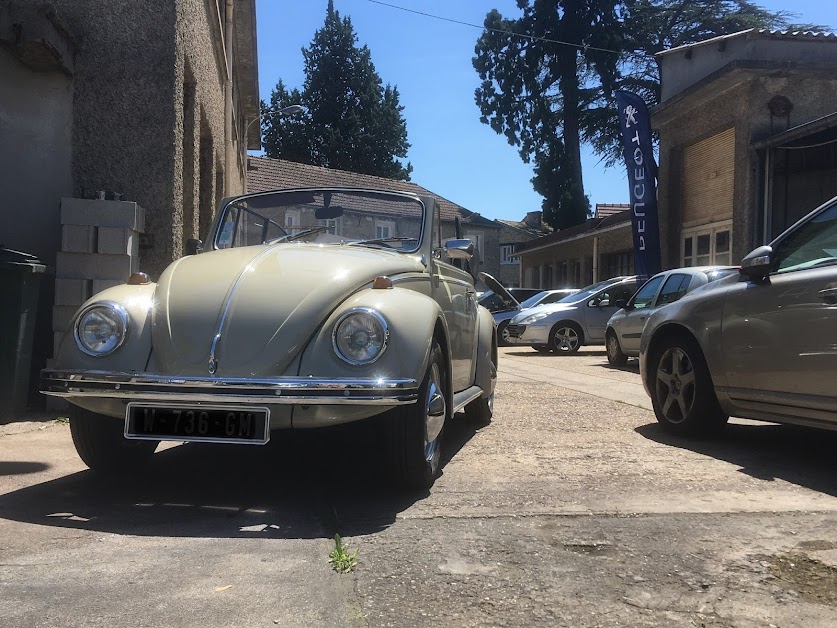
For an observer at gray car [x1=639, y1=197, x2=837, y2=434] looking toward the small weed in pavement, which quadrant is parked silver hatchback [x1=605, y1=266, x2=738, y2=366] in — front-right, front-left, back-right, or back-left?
back-right

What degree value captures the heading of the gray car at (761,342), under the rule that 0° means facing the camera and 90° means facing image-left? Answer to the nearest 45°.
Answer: approximately 135°

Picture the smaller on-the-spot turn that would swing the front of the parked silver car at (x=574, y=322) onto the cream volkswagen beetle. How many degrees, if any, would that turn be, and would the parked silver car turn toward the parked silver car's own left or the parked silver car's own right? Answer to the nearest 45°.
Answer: approximately 45° to the parked silver car's own left

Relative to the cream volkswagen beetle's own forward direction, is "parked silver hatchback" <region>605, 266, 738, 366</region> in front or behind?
behind

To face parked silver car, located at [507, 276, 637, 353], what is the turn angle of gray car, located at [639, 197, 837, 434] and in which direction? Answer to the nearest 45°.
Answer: approximately 45° to its right

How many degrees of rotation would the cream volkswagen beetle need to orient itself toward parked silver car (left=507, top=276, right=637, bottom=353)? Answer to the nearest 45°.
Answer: approximately 180°

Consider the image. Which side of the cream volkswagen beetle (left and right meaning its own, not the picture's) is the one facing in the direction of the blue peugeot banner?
back

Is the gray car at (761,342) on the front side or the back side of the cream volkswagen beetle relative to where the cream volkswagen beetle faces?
on the back side

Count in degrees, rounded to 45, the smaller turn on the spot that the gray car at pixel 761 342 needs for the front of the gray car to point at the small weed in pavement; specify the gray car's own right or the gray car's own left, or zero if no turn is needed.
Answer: approximately 90° to the gray car's own left

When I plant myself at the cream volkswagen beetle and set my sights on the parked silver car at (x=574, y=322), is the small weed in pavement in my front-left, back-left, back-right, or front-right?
back-right

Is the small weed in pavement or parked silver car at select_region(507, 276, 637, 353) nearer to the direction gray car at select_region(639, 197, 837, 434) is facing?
the parked silver car

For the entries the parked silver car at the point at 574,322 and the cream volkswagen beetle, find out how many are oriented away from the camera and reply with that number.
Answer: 0
